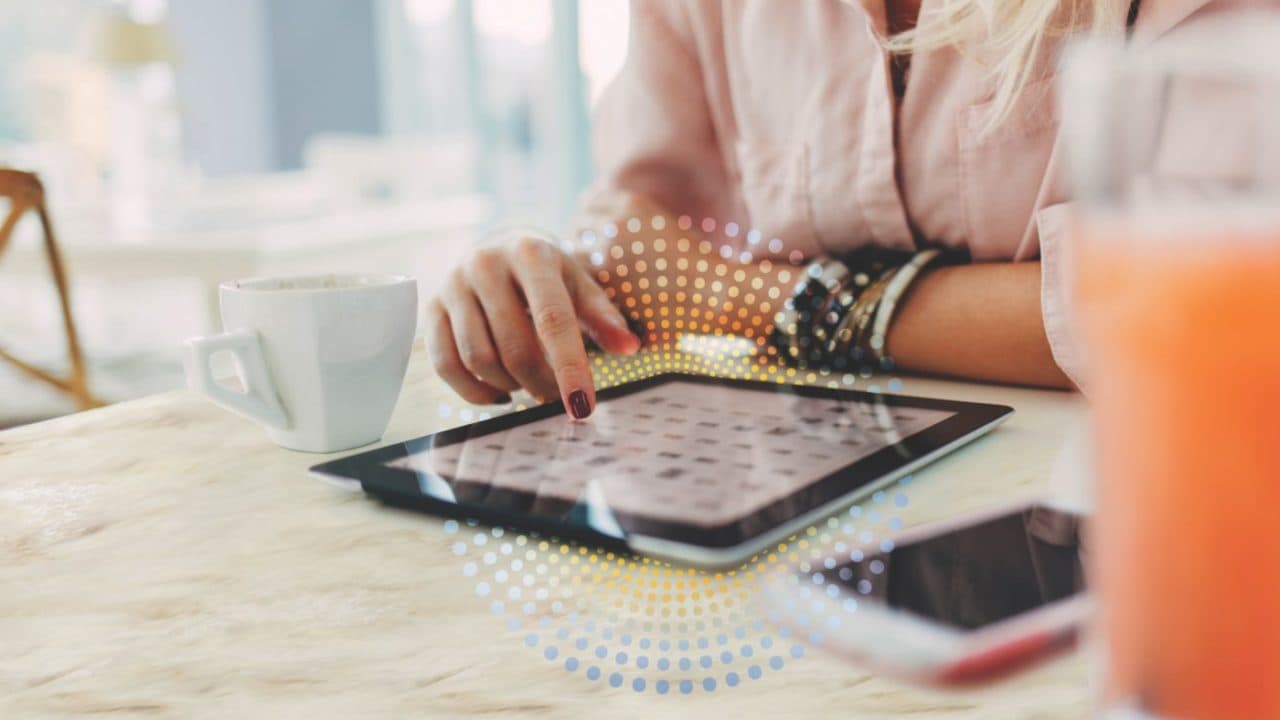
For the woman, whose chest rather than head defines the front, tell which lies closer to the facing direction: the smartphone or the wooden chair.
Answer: the smartphone

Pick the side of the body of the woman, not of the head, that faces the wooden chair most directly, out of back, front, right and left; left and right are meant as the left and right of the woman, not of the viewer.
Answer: right

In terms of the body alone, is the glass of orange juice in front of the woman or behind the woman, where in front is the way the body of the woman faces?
in front

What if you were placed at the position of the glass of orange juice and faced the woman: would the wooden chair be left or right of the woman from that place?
left

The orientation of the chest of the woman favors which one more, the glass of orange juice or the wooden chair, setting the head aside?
the glass of orange juice

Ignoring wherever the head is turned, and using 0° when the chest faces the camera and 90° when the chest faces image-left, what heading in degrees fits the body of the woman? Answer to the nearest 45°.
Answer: approximately 0°

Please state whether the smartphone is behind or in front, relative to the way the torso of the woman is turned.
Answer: in front
